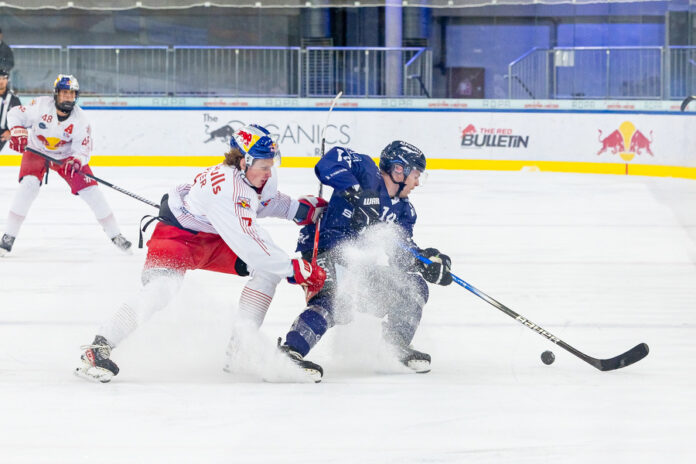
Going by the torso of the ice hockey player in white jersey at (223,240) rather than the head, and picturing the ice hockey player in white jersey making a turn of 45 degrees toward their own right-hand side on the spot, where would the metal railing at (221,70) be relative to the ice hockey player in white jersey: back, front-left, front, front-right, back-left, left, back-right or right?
back-left

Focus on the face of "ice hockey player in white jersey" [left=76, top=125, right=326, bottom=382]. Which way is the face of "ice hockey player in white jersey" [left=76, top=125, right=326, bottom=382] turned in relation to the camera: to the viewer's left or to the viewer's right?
to the viewer's right

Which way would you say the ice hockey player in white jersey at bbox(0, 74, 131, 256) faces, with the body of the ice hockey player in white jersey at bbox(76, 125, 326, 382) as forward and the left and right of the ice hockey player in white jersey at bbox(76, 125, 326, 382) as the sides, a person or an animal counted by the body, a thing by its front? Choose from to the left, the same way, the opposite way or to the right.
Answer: to the right

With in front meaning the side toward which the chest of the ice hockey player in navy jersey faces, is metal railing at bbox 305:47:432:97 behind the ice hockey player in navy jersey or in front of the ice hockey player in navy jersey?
behind

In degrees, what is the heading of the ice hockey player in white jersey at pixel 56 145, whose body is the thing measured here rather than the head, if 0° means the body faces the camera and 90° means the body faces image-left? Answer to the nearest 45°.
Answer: approximately 0°

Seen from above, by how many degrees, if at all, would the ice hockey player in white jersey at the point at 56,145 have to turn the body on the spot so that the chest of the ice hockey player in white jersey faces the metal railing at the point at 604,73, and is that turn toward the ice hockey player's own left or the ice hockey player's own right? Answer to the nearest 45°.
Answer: approximately 135° to the ice hockey player's own left

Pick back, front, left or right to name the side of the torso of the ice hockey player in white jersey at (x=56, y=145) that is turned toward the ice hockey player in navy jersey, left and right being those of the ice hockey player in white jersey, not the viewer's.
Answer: front

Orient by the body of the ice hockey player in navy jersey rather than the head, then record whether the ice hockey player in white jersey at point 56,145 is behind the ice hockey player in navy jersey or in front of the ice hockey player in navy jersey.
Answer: behind

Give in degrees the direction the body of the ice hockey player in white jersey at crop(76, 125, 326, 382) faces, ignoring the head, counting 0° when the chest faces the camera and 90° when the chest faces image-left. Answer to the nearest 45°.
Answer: approximately 270°

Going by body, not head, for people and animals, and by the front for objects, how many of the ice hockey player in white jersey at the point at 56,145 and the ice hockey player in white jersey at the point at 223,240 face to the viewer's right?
1

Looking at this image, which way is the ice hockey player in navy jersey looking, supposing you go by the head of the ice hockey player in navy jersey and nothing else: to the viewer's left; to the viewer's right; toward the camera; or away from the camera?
to the viewer's right
